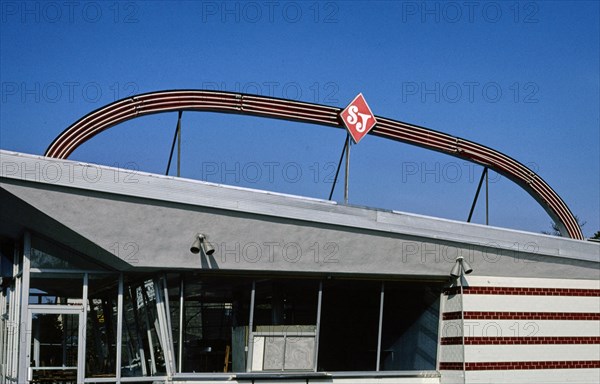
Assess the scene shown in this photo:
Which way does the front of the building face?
toward the camera
